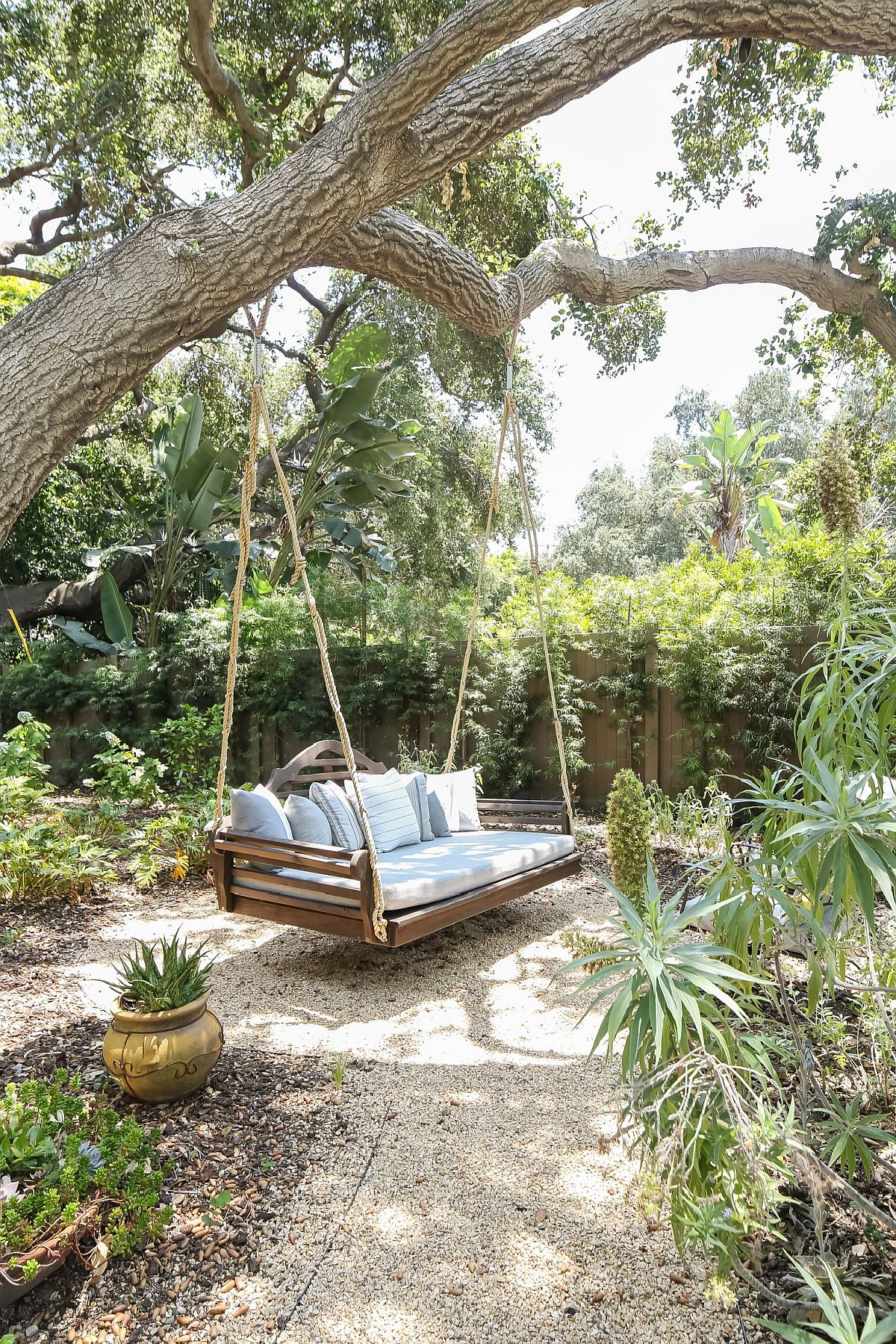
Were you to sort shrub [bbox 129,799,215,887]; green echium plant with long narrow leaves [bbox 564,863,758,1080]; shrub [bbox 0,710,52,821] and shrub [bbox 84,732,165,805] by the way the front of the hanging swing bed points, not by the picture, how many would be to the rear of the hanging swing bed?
3

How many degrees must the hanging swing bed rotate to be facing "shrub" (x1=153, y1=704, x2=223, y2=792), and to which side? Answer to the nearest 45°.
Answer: approximately 180°

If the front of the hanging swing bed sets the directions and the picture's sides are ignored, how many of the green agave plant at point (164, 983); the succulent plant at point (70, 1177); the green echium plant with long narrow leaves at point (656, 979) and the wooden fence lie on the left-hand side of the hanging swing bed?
1

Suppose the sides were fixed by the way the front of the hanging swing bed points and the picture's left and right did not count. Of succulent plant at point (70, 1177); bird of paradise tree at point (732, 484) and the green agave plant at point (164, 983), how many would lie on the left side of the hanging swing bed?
1

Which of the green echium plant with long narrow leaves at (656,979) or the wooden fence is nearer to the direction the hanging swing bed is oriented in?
the green echium plant with long narrow leaves

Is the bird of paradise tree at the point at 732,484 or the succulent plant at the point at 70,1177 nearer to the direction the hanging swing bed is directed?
the succulent plant

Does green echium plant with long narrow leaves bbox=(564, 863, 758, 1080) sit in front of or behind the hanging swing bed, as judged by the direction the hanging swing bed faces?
in front

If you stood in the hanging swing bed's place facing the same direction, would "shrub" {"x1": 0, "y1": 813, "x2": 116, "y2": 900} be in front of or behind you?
behind

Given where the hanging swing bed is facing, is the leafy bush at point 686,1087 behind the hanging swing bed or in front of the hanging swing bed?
in front

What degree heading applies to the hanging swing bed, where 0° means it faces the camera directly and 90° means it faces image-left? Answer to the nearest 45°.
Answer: approximately 315°

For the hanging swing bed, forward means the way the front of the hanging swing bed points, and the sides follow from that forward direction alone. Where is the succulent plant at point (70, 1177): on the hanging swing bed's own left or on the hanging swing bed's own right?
on the hanging swing bed's own right

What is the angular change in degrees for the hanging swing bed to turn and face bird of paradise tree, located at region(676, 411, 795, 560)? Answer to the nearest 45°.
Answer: approximately 90° to its left
